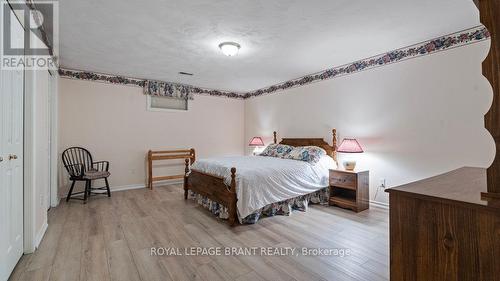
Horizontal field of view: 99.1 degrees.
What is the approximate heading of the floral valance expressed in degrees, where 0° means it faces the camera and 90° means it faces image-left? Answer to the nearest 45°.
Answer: approximately 315°

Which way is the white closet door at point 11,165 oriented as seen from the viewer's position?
to the viewer's right

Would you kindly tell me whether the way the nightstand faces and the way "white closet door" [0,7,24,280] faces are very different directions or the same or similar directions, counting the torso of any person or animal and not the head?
very different directions

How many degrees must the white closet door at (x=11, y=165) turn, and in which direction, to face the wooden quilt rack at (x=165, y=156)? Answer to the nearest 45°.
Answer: approximately 45° to its left

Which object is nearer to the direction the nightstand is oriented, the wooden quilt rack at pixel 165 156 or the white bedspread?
the white bedspread

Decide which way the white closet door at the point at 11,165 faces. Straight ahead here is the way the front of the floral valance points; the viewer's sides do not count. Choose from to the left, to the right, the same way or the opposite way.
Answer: to the left

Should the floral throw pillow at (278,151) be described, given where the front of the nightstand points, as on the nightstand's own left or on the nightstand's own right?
on the nightstand's own right

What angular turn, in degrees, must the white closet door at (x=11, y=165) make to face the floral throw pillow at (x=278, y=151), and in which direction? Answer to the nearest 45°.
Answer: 0° — it already faces it

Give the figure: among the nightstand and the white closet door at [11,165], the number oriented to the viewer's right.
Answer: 1
